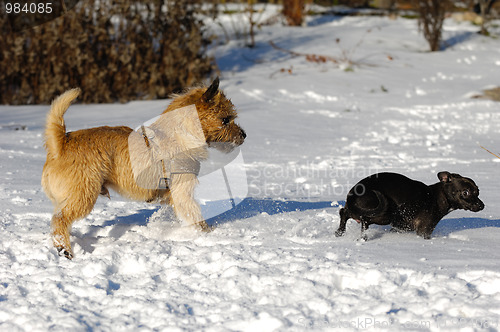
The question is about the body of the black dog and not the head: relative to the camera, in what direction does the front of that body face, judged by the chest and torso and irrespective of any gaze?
to the viewer's right

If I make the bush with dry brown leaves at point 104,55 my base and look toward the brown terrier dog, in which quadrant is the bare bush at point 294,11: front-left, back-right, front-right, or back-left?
back-left

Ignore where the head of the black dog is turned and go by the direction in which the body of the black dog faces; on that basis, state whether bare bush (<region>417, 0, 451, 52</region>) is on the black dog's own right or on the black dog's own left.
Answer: on the black dog's own left

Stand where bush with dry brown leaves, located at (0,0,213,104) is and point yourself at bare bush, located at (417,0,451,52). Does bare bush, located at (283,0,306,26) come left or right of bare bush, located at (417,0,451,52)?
left

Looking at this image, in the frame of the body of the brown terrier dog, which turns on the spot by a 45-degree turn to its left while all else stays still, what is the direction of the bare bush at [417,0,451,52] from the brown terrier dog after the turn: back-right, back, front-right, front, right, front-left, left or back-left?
front

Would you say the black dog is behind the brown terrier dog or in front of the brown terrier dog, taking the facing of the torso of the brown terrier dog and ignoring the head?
in front

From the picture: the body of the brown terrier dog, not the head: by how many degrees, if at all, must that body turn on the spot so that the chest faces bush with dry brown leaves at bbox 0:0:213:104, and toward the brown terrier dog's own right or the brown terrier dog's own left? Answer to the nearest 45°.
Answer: approximately 90° to the brown terrier dog's own left

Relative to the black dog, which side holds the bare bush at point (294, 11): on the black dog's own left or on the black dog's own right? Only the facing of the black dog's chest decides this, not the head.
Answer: on the black dog's own left

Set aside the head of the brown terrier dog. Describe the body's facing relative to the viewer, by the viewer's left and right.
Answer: facing to the right of the viewer

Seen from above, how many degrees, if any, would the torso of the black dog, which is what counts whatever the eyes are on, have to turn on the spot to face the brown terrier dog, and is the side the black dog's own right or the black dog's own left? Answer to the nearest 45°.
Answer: approximately 180°

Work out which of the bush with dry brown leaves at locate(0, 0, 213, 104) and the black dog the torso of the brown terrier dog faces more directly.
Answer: the black dog

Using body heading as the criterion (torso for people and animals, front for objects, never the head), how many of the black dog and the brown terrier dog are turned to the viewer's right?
2

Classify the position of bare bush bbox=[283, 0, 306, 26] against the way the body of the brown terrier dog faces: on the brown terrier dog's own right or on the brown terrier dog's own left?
on the brown terrier dog's own left
